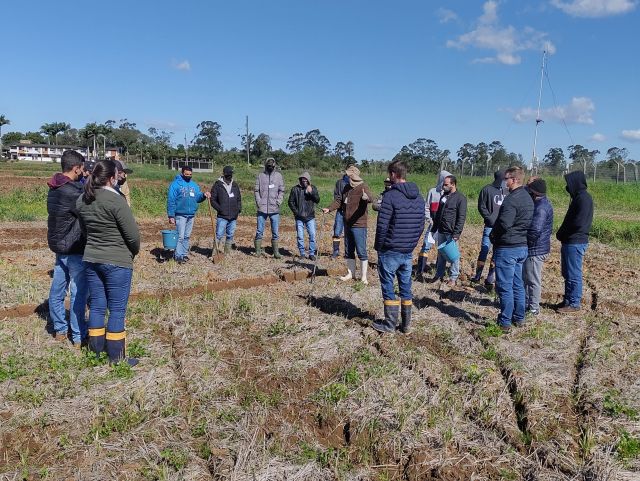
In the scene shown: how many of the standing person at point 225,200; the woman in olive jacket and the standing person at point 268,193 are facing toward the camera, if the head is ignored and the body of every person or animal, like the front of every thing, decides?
2

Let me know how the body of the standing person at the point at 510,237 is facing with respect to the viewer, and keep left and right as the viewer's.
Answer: facing away from the viewer and to the left of the viewer

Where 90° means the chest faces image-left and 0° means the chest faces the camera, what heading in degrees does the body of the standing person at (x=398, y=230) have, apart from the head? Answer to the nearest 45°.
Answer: approximately 135°

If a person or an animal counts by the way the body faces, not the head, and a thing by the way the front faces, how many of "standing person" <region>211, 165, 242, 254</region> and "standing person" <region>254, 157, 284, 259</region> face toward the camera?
2
